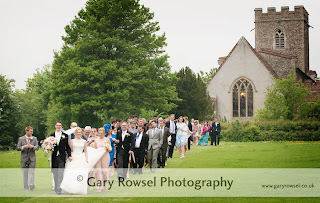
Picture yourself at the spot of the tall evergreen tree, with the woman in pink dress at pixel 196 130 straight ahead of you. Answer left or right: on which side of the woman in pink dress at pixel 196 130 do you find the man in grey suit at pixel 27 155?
right

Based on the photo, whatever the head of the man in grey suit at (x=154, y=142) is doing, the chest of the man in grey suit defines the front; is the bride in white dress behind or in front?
in front

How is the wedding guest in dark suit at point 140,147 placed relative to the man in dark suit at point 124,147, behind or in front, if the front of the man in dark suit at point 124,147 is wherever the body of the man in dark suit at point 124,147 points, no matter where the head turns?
behind

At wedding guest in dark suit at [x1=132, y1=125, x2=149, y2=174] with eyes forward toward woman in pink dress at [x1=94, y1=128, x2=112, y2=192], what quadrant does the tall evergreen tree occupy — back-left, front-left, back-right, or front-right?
back-right

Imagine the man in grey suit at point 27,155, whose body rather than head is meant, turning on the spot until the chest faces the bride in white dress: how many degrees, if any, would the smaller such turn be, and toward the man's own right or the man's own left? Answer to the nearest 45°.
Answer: approximately 45° to the man's own left

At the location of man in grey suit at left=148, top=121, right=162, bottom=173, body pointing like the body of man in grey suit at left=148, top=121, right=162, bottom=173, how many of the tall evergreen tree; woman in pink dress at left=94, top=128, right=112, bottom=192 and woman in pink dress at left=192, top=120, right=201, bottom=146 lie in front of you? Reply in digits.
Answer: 1

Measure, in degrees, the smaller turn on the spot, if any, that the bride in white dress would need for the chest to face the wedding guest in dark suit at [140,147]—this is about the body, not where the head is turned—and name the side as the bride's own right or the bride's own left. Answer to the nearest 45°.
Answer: approximately 135° to the bride's own left

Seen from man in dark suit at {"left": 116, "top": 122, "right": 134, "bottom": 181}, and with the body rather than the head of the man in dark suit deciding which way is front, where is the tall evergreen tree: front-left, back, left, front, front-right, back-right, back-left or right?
back

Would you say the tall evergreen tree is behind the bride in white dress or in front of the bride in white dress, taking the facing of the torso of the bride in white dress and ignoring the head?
behind

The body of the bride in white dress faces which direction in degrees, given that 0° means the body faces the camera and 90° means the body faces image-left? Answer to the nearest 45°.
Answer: approximately 0°

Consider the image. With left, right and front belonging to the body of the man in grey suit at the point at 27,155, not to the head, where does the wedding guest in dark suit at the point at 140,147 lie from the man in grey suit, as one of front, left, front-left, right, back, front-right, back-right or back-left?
back-left

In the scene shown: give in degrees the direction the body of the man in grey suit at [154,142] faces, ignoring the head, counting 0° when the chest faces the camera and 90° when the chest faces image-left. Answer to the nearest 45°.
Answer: approximately 0°
